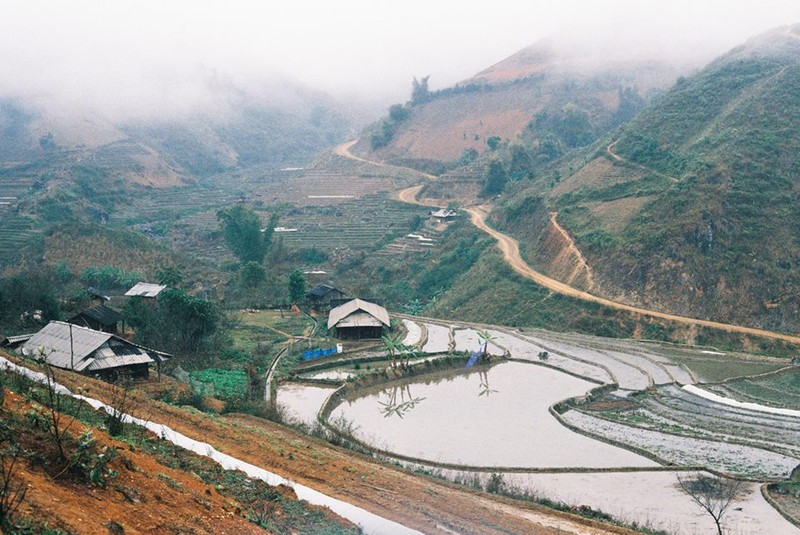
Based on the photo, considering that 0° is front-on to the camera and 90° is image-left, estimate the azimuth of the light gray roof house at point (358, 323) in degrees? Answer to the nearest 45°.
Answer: approximately 0°

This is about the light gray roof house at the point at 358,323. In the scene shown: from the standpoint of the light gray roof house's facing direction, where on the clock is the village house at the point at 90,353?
The village house is roughly at 1 o'clock from the light gray roof house.

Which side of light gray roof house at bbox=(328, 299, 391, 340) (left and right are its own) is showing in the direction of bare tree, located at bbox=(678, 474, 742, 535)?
front

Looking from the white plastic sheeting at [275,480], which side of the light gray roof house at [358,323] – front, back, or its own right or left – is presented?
front

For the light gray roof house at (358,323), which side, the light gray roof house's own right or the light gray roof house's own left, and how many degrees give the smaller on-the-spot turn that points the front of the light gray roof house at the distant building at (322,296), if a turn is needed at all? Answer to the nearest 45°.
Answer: approximately 180°

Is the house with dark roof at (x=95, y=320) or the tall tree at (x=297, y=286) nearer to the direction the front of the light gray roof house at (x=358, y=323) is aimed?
the house with dark roof

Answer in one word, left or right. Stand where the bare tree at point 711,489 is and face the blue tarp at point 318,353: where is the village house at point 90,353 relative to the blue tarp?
left

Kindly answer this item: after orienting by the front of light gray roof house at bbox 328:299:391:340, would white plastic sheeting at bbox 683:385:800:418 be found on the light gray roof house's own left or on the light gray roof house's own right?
on the light gray roof house's own left

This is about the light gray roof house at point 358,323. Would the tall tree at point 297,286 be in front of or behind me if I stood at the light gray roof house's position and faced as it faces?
behind

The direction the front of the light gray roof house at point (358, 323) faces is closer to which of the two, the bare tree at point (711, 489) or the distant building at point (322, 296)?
the bare tree

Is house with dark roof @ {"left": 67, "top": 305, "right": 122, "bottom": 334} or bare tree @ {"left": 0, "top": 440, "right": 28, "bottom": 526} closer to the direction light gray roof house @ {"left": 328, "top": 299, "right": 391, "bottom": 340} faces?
the bare tree

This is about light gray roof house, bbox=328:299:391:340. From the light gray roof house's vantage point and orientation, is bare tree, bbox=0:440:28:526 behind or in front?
in front

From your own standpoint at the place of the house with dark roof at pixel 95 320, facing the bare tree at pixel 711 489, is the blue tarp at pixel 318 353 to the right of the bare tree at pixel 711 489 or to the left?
left
